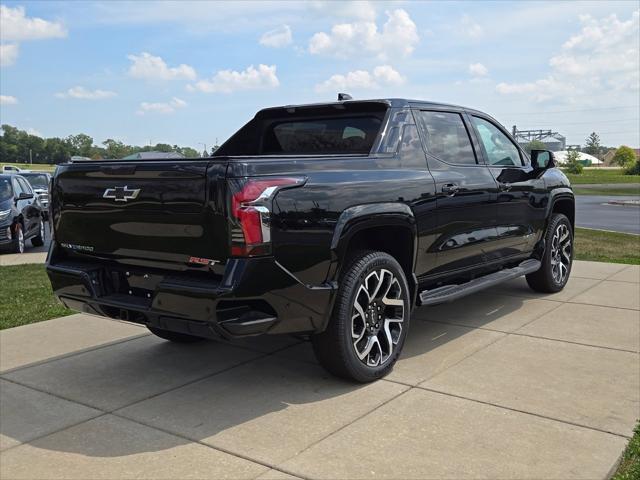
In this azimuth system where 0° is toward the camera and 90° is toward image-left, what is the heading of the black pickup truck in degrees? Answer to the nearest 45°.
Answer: approximately 225°

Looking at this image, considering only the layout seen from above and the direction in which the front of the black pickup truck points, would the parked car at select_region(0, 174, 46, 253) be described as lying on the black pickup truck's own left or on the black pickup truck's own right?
on the black pickup truck's own left
